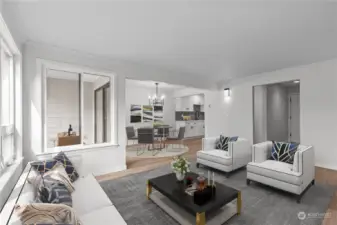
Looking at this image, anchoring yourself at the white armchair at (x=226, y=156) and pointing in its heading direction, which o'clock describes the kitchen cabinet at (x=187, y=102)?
The kitchen cabinet is roughly at 4 o'clock from the white armchair.

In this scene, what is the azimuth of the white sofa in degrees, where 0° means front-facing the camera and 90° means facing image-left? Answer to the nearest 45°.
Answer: approximately 270°

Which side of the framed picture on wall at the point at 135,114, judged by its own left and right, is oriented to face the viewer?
front

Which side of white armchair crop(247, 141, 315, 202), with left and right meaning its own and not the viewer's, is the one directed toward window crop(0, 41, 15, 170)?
front

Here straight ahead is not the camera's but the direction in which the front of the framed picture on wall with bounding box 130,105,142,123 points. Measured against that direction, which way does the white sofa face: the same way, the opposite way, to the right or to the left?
to the left

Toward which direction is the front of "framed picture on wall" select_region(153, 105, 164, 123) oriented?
toward the camera

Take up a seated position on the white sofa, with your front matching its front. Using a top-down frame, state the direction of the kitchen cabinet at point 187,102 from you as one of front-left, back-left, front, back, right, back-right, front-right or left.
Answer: front-left

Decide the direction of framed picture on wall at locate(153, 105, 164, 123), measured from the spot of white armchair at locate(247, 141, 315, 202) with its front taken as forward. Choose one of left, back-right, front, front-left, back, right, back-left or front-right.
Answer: right

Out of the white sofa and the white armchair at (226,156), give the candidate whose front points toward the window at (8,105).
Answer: the white armchair

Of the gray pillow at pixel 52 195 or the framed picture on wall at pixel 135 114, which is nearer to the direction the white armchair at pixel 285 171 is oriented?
the gray pillow

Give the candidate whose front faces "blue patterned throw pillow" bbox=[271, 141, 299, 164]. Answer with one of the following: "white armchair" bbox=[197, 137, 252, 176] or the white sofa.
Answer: the white sofa

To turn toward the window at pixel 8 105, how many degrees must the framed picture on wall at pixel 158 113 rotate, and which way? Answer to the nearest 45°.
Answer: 0° — it already faces it

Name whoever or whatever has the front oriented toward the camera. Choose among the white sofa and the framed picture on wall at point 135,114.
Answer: the framed picture on wall

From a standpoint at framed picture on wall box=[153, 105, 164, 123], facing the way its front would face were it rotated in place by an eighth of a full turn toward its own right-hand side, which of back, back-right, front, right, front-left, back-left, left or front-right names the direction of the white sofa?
front-left

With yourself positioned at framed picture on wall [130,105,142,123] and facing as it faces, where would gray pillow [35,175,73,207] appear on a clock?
The gray pillow is roughly at 12 o'clock from the framed picture on wall.

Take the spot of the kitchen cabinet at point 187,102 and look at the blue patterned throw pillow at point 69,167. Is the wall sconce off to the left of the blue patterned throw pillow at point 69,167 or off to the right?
left

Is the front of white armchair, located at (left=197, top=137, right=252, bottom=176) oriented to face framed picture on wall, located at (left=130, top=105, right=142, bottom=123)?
no

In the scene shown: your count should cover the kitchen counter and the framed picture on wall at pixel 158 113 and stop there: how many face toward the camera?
2

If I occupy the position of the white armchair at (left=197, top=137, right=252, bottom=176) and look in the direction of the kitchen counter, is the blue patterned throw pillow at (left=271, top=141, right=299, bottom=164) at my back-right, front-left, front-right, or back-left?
back-right

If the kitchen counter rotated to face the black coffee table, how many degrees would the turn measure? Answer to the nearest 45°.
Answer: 0° — it already faces it
